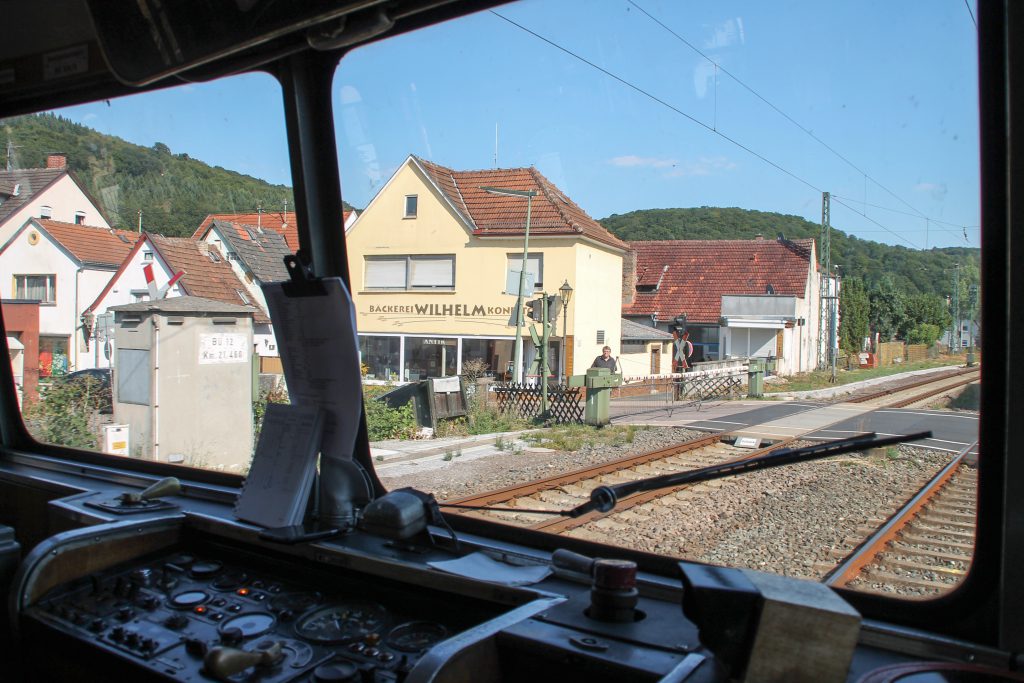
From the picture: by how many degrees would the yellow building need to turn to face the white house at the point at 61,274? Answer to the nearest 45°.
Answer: approximately 135° to its right

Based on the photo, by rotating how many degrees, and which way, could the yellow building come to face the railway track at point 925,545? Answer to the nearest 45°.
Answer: approximately 45° to its left

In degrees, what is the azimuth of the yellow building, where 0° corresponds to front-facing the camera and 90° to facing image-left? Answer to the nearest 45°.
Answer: approximately 0°

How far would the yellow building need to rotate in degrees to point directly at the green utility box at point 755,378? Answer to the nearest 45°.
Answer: approximately 45° to its left

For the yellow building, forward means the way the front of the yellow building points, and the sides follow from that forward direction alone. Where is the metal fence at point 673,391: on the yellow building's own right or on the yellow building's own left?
on the yellow building's own left

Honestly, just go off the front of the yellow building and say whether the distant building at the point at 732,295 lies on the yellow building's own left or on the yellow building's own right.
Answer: on the yellow building's own left

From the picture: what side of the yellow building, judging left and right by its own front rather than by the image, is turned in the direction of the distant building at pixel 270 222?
right

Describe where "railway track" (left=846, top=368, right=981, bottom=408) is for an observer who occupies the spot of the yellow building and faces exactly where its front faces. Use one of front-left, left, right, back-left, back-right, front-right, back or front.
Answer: front-left
